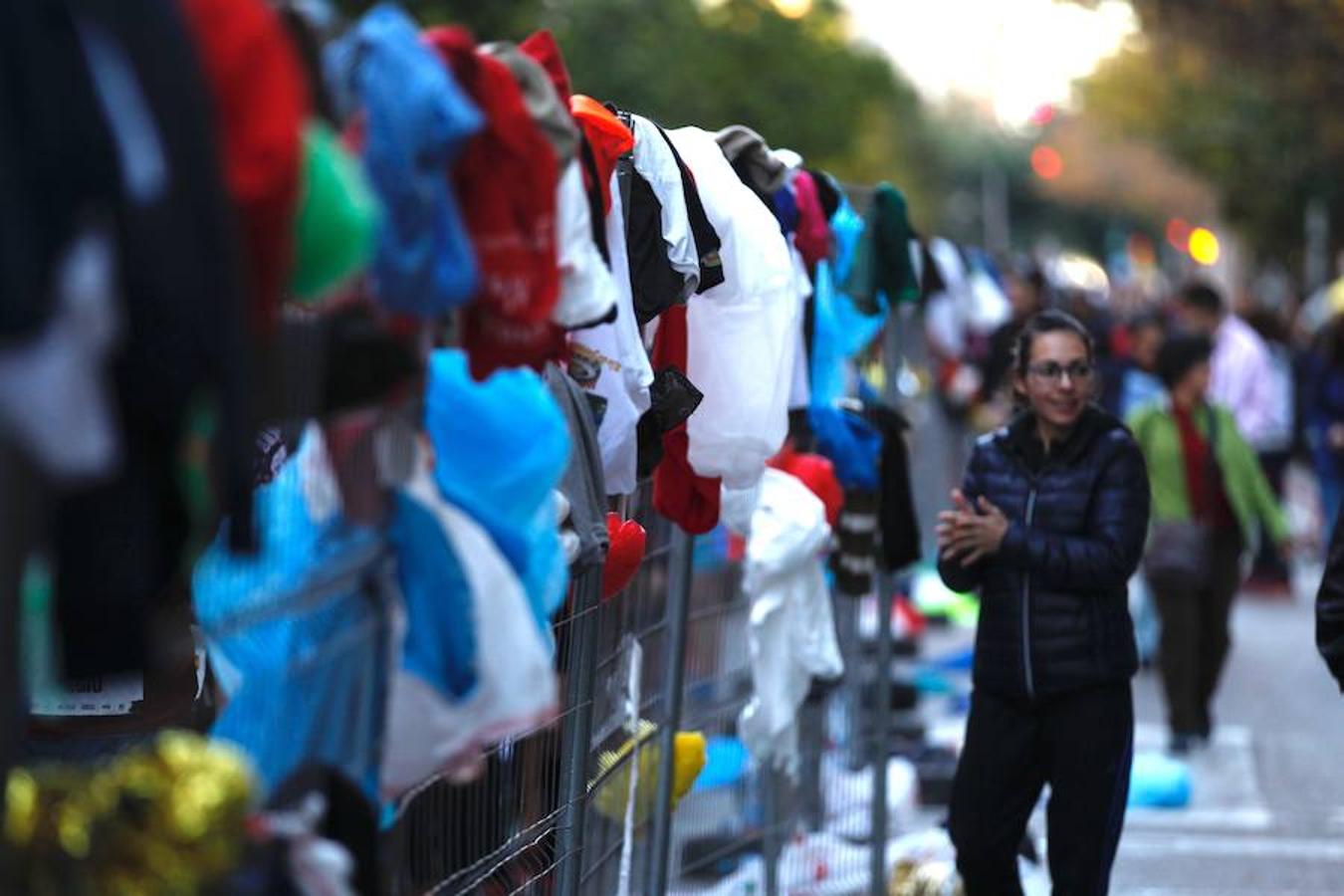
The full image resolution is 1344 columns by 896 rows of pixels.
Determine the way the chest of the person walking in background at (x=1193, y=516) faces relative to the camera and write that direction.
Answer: toward the camera

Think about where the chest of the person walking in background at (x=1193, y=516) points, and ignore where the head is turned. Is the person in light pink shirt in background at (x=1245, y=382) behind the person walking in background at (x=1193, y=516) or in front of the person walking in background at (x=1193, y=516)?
behind

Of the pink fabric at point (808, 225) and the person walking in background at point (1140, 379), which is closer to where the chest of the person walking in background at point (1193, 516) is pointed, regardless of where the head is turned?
the pink fabric

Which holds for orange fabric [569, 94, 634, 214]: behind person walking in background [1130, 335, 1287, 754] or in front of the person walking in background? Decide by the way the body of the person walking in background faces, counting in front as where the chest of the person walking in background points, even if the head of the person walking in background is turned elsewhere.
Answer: in front

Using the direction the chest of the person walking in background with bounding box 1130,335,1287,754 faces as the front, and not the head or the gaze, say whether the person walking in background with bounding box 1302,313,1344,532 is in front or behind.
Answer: behind

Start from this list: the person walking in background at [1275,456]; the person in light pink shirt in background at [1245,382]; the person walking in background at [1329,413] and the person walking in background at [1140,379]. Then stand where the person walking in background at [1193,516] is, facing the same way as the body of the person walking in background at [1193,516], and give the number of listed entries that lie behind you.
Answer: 4

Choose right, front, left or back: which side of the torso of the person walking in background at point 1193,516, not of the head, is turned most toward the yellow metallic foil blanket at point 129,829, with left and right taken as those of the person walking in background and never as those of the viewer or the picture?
front

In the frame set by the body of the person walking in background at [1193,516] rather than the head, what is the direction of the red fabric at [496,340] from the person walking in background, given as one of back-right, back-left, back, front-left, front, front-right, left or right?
front

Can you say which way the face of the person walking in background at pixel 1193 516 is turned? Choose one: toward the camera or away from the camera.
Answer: toward the camera

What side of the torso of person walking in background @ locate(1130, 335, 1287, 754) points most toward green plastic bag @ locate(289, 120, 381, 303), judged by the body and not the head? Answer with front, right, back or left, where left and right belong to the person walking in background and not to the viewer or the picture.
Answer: front

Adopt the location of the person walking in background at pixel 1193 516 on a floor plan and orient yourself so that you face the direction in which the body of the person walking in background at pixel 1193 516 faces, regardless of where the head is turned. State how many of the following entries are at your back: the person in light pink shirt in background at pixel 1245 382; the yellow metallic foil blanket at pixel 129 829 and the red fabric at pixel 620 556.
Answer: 1

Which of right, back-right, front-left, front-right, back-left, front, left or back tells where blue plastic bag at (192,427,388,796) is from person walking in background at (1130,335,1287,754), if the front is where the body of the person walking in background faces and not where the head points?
front

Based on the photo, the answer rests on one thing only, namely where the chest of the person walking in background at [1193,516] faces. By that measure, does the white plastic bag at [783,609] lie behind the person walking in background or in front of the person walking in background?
in front

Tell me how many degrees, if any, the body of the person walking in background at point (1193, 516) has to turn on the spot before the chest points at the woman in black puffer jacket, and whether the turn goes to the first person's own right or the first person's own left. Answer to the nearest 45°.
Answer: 0° — they already face them

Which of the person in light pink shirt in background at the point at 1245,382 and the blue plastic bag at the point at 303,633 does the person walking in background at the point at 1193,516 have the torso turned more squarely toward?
the blue plastic bag
